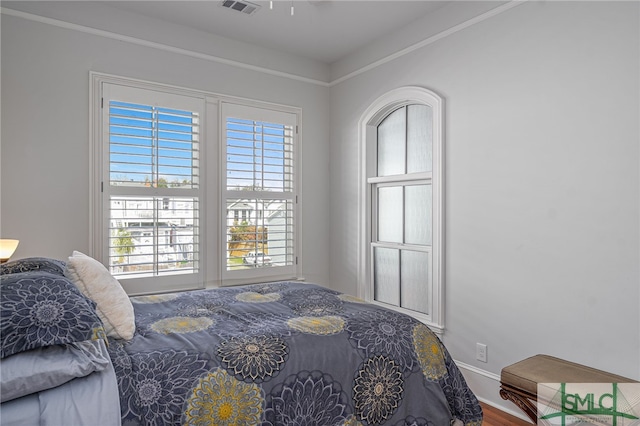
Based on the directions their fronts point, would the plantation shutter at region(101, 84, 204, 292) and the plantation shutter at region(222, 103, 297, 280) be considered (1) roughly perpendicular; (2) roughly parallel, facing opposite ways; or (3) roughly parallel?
roughly parallel

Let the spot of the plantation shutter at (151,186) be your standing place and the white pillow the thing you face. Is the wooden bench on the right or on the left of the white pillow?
left

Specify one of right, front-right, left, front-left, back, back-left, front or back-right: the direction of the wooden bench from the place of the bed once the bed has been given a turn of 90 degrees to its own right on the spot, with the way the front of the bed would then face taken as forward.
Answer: left

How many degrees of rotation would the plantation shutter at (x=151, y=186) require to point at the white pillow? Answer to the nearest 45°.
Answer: approximately 45° to its right

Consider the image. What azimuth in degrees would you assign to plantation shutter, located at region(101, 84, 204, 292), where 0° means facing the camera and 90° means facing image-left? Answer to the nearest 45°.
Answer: approximately 315°

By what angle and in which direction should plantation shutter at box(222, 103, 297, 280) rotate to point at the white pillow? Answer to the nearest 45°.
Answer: approximately 45° to its right

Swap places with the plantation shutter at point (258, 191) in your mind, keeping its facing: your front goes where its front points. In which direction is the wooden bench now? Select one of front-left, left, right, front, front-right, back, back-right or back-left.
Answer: front

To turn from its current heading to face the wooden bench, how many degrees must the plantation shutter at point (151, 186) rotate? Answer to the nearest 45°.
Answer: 0° — it already faces it

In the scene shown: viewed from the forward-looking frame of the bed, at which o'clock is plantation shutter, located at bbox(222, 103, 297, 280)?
The plantation shutter is roughly at 9 o'clock from the bed.

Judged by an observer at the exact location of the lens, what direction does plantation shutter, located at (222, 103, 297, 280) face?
facing the viewer and to the right of the viewer

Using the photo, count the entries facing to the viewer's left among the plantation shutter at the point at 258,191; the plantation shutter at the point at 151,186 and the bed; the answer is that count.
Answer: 0

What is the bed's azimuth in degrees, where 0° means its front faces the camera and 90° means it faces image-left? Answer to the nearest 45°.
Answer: approximately 270°

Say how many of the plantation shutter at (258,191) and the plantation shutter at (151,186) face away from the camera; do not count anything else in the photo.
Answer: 0
